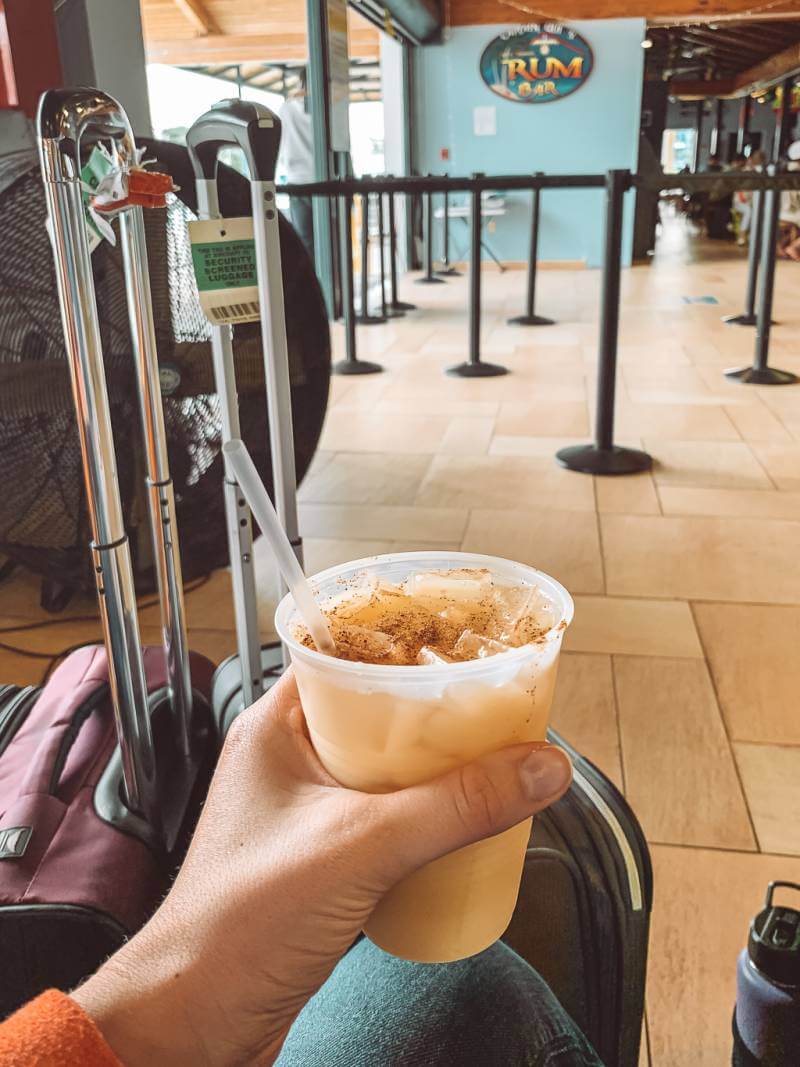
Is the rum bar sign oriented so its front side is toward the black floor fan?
yes

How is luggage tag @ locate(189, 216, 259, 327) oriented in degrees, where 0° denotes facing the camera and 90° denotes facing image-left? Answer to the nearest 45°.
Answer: approximately 0°

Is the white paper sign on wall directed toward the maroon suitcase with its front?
yes

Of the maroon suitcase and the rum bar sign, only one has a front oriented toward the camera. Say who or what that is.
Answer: the rum bar sign

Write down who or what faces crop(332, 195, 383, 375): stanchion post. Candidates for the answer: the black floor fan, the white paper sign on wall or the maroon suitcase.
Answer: the white paper sign on wall

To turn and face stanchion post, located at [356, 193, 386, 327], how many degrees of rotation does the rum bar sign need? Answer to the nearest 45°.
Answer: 0° — it already faces it

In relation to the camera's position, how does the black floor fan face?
facing the viewer and to the left of the viewer

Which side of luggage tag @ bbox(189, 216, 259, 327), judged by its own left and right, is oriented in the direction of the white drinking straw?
front

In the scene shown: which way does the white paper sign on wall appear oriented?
toward the camera

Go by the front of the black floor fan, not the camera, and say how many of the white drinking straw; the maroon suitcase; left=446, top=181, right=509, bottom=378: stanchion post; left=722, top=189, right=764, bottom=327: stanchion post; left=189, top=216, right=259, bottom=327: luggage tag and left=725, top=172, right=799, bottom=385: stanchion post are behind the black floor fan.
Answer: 3

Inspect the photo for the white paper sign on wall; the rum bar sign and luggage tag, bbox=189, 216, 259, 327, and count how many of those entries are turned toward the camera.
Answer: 3

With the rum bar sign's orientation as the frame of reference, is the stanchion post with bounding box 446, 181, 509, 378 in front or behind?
in front
